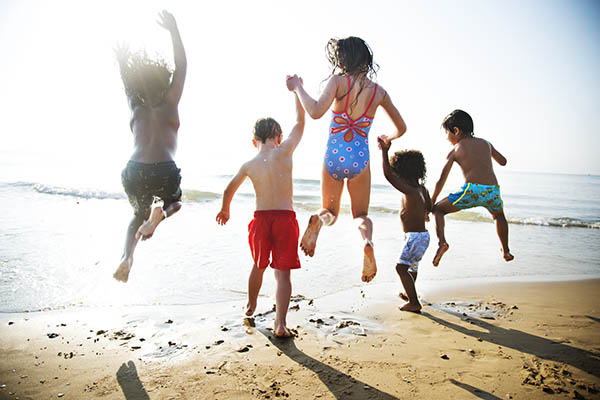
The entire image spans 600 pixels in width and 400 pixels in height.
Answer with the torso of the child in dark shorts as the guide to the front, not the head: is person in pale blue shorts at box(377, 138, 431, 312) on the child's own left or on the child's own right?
on the child's own right

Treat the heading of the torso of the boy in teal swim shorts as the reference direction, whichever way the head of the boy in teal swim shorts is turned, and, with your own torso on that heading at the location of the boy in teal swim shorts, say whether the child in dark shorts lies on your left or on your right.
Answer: on your left

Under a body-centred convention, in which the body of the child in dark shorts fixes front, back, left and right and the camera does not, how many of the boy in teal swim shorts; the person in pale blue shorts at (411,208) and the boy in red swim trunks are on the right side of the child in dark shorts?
3

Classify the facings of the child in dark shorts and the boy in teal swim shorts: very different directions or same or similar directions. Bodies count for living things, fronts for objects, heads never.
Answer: same or similar directions

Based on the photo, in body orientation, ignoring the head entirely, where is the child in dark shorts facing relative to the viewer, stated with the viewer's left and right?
facing away from the viewer

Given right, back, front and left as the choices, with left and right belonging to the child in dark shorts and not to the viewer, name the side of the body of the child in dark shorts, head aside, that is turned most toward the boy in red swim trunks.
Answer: right

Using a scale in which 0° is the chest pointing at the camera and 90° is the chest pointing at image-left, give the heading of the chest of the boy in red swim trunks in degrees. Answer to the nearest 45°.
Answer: approximately 180°

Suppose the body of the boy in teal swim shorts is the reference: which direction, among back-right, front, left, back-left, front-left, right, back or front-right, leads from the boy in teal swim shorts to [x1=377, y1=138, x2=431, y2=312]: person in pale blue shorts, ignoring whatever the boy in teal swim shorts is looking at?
left

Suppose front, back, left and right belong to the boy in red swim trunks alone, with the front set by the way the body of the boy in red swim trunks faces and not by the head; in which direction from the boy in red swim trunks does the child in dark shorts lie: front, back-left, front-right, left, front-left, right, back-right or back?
left

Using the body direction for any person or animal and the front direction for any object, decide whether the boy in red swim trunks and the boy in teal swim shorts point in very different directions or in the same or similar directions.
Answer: same or similar directions

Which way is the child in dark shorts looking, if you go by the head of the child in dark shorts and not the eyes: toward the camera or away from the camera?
away from the camera

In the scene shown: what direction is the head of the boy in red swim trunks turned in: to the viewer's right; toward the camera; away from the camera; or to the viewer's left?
away from the camera

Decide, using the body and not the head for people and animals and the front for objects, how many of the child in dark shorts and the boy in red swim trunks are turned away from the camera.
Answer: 2

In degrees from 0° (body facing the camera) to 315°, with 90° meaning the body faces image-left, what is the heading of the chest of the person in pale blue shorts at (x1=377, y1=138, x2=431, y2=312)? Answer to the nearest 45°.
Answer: approximately 135°

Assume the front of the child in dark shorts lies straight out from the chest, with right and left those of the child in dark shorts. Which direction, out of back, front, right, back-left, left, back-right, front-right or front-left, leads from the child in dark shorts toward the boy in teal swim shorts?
right

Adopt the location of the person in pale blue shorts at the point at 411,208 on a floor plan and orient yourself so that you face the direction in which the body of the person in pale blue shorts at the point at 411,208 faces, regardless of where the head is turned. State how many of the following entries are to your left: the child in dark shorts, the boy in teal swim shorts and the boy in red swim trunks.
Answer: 2
